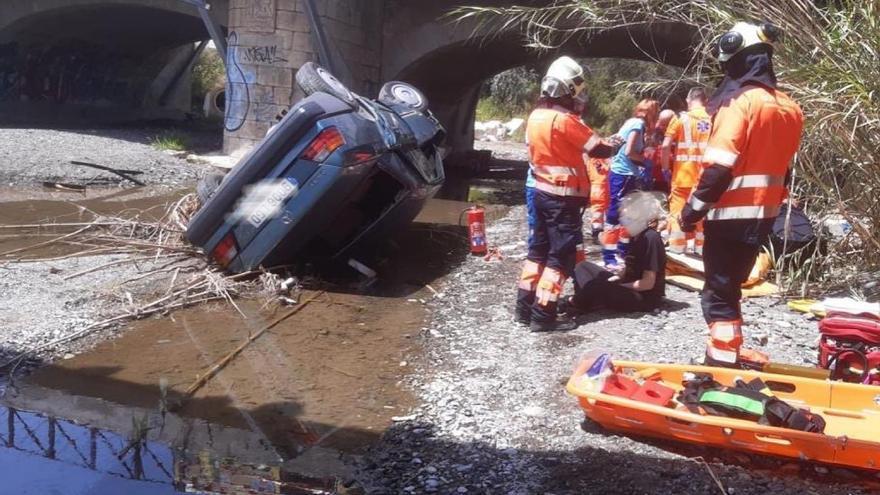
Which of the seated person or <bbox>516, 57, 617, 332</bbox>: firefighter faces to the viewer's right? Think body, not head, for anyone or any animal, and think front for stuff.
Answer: the firefighter

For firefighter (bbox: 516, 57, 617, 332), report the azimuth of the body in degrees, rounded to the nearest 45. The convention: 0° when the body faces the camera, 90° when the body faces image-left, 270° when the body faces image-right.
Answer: approximately 270°

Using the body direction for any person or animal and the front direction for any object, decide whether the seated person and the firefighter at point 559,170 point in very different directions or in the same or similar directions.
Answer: very different directions

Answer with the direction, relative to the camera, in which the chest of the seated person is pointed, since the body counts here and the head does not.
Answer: to the viewer's left

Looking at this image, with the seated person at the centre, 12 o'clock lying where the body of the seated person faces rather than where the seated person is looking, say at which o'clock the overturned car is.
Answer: The overturned car is roughly at 12 o'clock from the seated person.

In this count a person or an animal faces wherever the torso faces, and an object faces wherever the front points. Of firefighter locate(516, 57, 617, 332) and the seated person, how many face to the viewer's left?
1

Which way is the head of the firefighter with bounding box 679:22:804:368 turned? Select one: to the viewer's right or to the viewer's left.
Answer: to the viewer's left

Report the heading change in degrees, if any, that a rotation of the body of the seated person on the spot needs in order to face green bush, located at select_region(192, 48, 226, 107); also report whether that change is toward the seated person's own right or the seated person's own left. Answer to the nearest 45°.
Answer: approximately 45° to the seated person's own right

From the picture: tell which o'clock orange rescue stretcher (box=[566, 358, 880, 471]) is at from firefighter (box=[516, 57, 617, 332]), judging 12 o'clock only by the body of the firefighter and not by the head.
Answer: The orange rescue stretcher is roughly at 2 o'clock from the firefighter.

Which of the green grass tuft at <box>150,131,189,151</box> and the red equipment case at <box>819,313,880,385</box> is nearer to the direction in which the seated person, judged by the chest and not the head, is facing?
the green grass tuft
